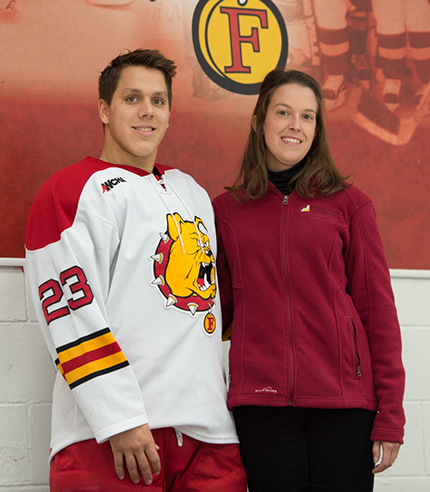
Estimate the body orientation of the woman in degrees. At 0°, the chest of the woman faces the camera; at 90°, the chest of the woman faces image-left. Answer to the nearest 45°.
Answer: approximately 0°

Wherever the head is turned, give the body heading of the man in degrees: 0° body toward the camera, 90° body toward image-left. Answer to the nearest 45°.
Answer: approximately 315°
